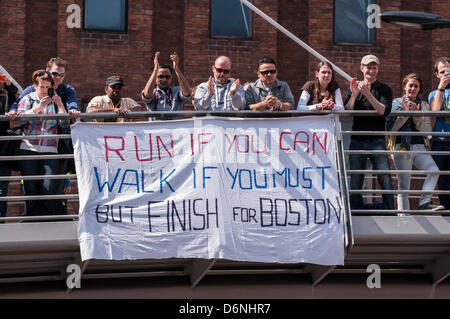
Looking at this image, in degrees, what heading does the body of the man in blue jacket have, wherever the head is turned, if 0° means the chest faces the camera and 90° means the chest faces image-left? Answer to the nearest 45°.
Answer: approximately 0°

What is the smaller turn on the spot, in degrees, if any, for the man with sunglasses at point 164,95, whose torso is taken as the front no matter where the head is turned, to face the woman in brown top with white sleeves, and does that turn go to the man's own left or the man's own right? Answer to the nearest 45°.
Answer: approximately 90° to the man's own left

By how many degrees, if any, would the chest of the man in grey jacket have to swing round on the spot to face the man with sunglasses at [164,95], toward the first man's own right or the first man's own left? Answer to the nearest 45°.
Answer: approximately 90° to the first man's own right

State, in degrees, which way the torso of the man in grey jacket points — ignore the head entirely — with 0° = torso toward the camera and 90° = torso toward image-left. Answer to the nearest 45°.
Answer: approximately 0°

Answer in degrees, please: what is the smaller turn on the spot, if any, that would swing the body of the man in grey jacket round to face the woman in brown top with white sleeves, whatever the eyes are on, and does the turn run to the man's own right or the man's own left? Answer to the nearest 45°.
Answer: approximately 90° to the man's own left

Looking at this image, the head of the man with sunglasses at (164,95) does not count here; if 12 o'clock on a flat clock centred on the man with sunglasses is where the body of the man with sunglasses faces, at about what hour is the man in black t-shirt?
The man in black t-shirt is roughly at 9 o'clock from the man with sunglasses.

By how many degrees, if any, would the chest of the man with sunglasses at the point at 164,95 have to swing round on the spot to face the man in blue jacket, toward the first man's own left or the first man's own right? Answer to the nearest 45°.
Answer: approximately 90° to the first man's own right
